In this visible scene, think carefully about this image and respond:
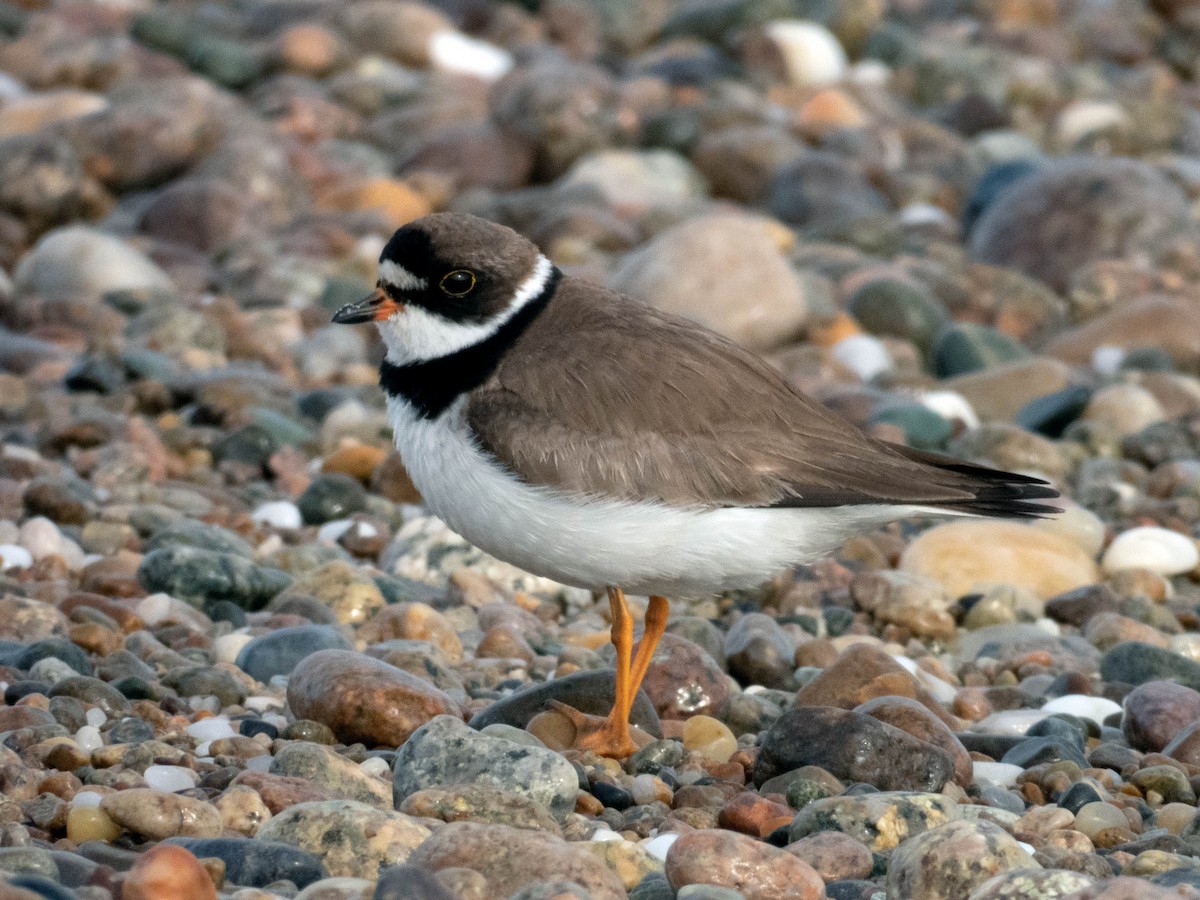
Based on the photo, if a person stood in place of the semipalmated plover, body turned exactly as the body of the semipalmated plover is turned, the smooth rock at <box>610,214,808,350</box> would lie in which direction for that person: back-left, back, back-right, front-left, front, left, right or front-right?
right

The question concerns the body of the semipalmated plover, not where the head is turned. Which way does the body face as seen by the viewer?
to the viewer's left

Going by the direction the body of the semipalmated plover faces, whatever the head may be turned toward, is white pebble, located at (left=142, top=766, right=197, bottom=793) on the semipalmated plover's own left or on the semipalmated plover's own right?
on the semipalmated plover's own left

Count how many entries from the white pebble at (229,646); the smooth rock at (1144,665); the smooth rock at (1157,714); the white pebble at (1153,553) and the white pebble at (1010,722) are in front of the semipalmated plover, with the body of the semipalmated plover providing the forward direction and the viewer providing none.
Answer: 1

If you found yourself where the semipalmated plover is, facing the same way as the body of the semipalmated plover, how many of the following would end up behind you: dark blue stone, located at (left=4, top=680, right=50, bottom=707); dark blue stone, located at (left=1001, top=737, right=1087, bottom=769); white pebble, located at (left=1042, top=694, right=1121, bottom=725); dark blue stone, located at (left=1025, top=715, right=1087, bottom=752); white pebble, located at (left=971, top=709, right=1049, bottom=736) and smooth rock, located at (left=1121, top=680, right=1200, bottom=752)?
5

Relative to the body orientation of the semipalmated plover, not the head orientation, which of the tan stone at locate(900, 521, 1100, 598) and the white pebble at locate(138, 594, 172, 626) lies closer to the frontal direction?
the white pebble

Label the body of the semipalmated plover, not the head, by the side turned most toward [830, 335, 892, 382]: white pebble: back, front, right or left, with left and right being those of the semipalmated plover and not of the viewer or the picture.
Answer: right

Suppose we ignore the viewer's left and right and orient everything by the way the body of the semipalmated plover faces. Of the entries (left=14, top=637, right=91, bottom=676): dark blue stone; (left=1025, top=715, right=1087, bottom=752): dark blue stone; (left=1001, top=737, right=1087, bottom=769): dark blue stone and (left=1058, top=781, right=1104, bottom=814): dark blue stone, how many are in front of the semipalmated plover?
1

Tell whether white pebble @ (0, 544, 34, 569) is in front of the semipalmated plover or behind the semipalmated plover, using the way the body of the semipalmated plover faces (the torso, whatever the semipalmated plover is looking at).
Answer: in front

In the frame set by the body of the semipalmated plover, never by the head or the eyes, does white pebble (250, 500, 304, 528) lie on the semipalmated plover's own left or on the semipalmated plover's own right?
on the semipalmated plover's own right

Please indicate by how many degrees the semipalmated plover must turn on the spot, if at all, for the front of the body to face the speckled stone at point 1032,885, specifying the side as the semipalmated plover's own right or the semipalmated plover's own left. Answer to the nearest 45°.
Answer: approximately 135° to the semipalmated plover's own left

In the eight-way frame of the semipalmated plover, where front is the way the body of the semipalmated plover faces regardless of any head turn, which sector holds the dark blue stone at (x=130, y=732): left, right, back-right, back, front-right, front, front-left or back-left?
front-left

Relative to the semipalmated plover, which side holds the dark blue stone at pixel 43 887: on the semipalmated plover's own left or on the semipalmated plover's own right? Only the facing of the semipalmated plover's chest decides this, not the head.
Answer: on the semipalmated plover's own left

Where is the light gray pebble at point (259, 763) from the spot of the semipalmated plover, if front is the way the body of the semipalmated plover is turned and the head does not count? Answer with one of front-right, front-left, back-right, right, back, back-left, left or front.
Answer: front-left

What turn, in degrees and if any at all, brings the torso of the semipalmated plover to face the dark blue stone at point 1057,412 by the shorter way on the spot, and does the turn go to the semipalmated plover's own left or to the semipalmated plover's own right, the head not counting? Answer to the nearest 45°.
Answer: approximately 135° to the semipalmated plover's own right

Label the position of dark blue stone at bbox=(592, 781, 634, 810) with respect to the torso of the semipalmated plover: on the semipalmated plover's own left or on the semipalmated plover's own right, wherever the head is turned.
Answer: on the semipalmated plover's own left
